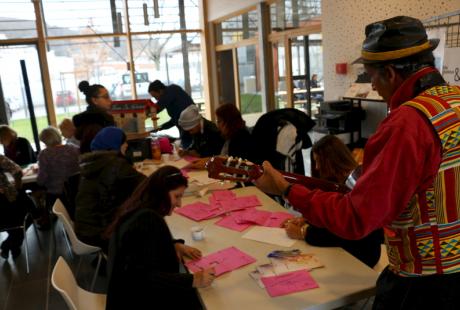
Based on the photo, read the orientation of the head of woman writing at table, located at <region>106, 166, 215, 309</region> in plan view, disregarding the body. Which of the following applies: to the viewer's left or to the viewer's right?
to the viewer's right

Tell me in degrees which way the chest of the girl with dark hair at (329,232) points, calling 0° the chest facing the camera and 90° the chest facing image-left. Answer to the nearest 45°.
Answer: approximately 90°

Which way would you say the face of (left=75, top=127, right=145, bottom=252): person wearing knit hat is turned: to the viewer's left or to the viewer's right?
to the viewer's right

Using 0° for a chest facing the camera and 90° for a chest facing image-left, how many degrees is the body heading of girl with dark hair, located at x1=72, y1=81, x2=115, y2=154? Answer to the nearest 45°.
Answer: approximately 270°

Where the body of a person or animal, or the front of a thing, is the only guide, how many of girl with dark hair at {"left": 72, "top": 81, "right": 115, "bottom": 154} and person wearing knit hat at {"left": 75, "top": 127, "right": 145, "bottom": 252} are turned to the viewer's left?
0

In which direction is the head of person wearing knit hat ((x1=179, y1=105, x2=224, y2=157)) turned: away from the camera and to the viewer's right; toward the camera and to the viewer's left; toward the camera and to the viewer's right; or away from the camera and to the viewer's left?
toward the camera and to the viewer's left

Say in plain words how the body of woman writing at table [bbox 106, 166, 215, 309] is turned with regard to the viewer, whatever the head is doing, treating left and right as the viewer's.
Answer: facing to the right of the viewer

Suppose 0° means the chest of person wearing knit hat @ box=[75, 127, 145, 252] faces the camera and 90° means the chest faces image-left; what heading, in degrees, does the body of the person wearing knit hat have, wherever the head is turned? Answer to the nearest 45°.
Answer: approximately 225°

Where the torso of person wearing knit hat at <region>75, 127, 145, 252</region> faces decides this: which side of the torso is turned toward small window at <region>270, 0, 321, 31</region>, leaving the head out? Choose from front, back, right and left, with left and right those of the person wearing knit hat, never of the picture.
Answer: front
